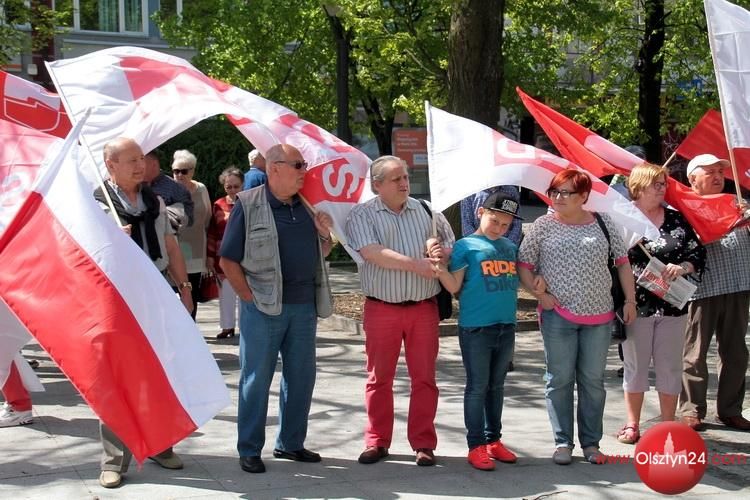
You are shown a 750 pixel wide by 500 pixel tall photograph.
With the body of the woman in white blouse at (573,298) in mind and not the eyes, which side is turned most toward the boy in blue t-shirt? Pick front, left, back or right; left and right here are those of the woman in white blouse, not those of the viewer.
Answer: right

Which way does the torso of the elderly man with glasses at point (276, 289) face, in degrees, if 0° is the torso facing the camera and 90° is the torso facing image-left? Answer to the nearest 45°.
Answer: approximately 315°

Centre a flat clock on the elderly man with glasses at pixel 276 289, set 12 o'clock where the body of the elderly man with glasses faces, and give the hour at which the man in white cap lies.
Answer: The man in white cap is roughly at 10 o'clock from the elderly man with glasses.

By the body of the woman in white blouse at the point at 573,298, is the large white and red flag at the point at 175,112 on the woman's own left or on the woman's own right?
on the woman's own right

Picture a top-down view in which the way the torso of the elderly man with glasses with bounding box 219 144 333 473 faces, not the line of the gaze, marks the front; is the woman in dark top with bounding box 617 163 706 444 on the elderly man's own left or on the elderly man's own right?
on the elderly man's own left

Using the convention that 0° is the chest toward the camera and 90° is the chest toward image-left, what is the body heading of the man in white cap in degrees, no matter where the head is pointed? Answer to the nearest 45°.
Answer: approximately 315°
